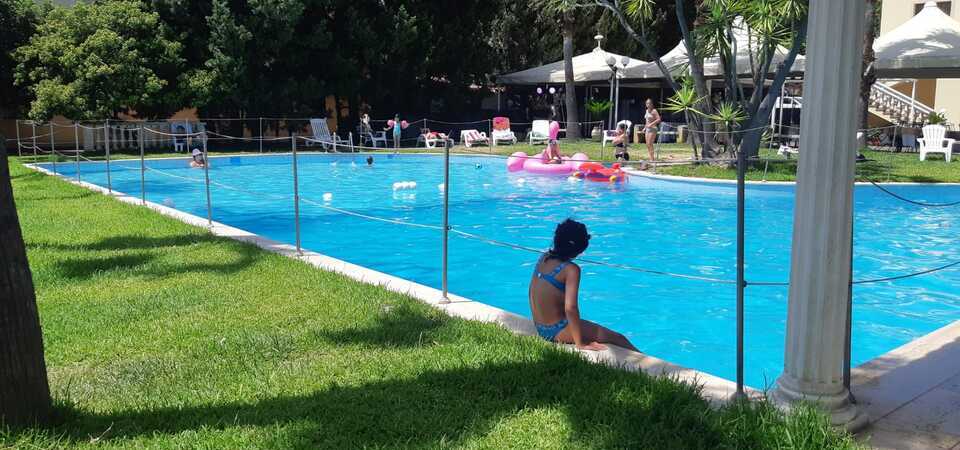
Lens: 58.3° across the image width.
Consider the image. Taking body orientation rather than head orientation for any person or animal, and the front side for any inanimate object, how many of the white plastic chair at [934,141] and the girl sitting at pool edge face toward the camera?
1

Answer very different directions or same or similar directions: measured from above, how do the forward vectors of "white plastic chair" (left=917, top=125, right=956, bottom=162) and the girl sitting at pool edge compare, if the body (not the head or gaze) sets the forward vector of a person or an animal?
very different directions

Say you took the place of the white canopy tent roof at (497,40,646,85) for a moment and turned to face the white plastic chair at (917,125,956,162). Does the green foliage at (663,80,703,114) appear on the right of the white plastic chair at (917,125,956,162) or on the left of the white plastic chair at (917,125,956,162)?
right

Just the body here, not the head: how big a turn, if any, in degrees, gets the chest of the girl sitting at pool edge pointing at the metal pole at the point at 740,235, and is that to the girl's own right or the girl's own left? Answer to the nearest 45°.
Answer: approximately 90° to the girl's own right

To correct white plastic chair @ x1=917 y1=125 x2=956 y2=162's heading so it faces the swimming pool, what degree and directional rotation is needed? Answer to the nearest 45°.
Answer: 0° — it already faces it

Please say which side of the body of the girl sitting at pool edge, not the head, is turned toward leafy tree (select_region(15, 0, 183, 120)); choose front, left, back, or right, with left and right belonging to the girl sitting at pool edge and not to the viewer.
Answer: left

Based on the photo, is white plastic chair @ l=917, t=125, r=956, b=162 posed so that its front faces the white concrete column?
yes

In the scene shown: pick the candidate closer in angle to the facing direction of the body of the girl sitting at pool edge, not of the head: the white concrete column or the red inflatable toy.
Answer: the red inflatable toy

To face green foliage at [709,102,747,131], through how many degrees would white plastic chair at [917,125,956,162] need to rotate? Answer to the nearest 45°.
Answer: approximately 45° to its right

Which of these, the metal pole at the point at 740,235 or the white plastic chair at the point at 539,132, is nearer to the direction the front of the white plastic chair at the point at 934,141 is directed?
the metal pole

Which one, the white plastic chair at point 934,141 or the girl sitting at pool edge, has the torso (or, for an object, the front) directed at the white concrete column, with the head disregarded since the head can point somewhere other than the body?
the white plastic chair

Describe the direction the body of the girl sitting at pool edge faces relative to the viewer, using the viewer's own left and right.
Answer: facing away from the viewer and to the right of the viewer

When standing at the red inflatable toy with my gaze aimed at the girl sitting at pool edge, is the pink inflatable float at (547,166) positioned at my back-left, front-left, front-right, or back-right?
back-right
